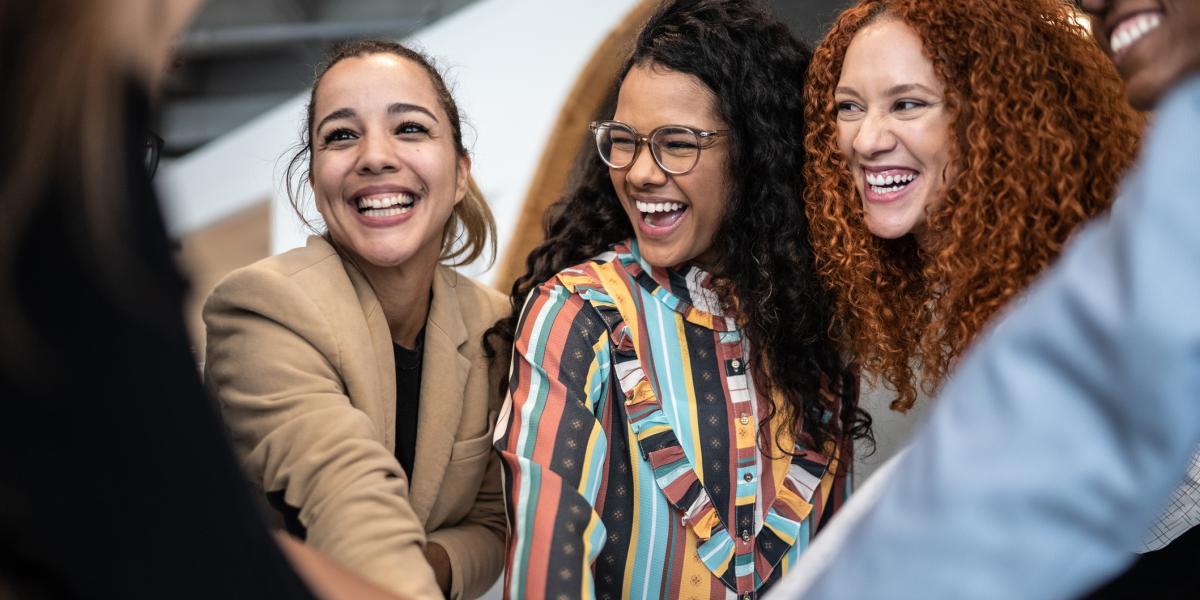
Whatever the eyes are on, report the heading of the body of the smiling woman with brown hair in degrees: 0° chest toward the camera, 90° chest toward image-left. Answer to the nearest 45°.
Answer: approximately 315°

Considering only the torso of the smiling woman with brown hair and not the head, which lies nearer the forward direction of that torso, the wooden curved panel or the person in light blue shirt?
the person in light blue shirt

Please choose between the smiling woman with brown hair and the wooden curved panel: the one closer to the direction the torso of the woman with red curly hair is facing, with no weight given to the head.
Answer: the smiling woman with brown hair

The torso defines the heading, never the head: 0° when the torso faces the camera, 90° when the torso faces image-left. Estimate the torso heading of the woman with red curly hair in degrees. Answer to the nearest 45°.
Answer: approximately 45°

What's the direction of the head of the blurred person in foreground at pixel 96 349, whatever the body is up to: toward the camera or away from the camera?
away from the camera
